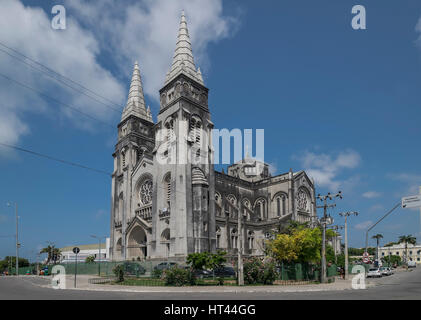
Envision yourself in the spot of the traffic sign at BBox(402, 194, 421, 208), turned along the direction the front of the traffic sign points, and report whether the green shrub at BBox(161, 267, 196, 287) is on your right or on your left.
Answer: on your right

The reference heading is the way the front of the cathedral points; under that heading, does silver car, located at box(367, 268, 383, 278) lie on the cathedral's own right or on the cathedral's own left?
on the cathedral's own left

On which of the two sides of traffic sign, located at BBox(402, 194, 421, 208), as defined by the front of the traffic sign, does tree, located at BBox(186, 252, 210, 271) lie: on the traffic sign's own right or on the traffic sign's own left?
on the traffic sign's own right

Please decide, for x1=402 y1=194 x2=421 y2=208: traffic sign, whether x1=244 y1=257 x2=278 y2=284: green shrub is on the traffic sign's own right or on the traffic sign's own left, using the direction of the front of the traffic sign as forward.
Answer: on the traffic sign's own right

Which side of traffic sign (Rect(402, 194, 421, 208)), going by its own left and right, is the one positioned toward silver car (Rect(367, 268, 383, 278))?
back

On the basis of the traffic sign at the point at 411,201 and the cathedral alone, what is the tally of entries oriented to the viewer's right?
0

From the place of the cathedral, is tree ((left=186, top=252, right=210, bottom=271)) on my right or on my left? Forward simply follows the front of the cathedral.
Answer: on my left

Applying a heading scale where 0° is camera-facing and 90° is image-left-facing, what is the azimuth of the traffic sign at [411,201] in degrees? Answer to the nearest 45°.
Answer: approximately 0°
